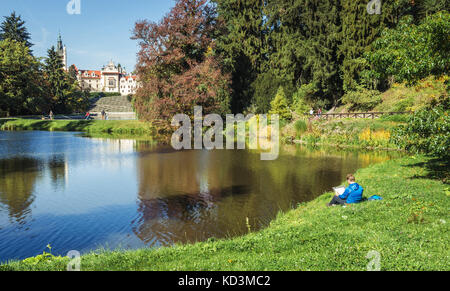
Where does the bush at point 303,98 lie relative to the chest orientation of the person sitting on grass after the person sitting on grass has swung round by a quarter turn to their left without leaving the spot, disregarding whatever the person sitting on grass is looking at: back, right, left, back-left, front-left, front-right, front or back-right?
back

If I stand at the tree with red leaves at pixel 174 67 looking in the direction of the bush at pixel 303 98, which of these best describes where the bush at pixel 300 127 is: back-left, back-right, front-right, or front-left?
front-right

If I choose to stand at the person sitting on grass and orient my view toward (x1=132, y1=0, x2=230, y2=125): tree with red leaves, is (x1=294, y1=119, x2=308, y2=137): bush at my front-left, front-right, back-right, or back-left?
front-right

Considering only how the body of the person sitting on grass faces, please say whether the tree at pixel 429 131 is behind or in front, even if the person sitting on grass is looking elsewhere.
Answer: behind

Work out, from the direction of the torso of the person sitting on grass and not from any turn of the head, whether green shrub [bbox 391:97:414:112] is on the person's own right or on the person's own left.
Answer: on the person's own right

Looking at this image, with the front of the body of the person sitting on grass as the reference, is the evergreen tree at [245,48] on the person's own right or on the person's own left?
on the person's own right

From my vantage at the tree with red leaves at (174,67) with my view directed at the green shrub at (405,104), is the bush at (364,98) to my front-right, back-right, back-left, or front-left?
front-left

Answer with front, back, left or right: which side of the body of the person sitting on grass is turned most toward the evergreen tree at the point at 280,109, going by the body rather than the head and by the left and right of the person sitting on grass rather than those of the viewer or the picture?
right

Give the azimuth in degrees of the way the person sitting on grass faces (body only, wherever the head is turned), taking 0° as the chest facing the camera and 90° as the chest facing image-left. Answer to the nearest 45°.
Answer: approximately 90°

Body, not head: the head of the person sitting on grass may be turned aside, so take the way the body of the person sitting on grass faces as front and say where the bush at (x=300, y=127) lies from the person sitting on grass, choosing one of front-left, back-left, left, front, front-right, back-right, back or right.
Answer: right

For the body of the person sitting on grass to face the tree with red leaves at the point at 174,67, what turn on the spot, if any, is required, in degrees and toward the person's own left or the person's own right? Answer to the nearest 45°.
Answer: approximately 45° to the person's own right

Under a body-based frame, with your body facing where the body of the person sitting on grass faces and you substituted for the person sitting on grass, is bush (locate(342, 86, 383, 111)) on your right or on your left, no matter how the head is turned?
on your right
